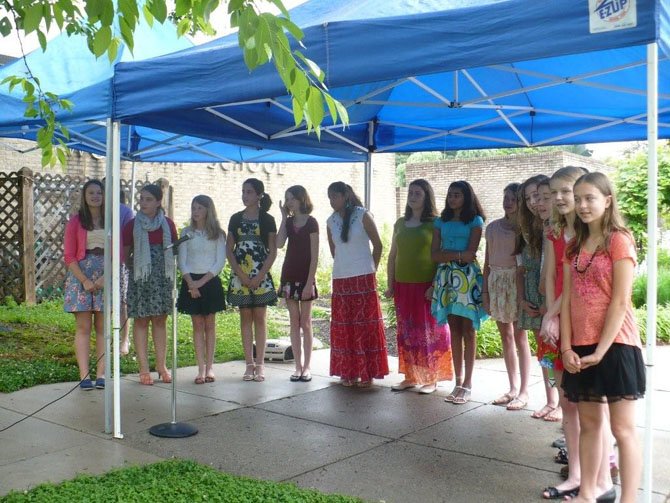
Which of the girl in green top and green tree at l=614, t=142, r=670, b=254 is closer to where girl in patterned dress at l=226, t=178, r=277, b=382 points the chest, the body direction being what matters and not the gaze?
the girl in green top

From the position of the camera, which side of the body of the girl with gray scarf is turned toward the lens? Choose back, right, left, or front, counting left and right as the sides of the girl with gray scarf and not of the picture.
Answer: front

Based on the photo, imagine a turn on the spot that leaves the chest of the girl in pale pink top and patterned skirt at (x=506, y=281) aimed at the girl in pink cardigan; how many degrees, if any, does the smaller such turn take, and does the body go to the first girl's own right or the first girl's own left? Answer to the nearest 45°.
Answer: approximately 45° to the first girl's own right

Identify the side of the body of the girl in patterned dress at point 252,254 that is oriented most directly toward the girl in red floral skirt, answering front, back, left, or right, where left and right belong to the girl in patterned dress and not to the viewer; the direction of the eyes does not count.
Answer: left

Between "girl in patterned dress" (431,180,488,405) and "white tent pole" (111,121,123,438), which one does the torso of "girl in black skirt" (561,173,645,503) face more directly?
the white tent pole

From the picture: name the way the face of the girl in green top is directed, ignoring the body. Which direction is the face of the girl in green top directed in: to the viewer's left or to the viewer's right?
to the viewer's left

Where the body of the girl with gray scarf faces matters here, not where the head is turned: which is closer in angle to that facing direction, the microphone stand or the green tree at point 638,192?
the microphone stand

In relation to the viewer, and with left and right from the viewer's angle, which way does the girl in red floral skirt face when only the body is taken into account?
facing the viewer and to the left of the viewer

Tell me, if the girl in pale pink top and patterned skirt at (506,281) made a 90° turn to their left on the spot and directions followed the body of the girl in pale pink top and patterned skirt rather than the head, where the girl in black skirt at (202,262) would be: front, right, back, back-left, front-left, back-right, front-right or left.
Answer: back-right

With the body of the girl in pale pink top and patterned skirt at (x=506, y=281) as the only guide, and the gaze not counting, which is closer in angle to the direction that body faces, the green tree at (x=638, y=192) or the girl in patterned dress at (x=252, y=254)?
the girl in patterned dress

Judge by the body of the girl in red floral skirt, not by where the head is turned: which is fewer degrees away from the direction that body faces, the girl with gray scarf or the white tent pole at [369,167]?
the girl with gray scarf

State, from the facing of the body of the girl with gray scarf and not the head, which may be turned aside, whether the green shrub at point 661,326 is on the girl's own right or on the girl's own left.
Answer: on the girl's own left
